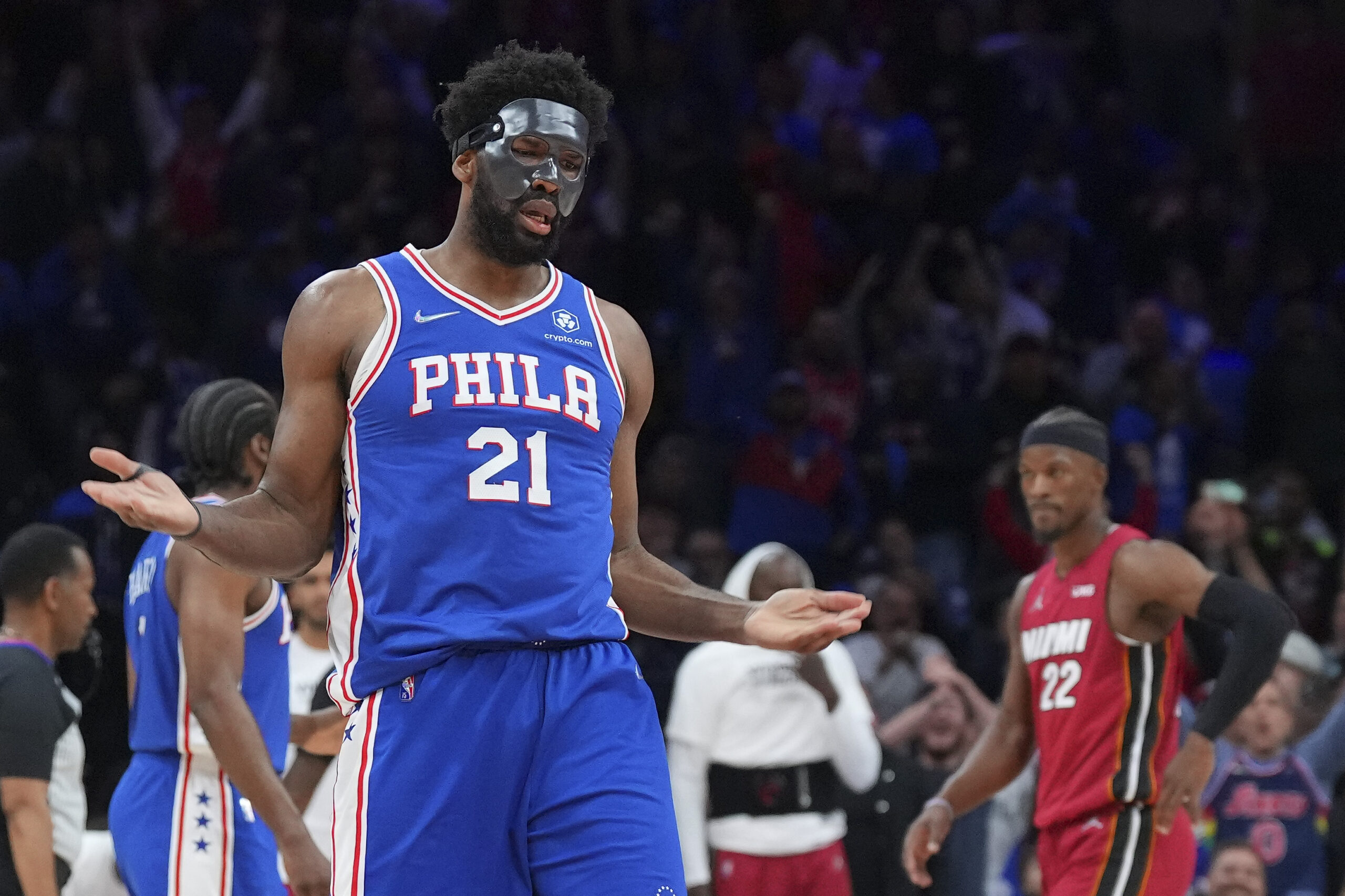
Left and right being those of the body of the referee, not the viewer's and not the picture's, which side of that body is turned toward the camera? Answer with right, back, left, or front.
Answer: right

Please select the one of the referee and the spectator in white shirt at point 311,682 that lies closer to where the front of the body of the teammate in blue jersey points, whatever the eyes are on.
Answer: the spectator in white shirt

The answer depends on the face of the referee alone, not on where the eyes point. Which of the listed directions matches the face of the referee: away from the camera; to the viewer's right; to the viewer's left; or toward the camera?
to the viewer's right

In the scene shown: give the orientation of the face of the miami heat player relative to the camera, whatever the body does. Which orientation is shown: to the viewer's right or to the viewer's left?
to the viewer's left

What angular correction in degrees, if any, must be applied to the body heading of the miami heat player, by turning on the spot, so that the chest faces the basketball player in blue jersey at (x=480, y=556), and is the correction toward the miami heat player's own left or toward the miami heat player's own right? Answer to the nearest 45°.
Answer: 0° — they already face them

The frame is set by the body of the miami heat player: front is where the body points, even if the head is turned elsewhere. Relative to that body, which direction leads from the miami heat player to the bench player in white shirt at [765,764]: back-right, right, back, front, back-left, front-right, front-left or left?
right
